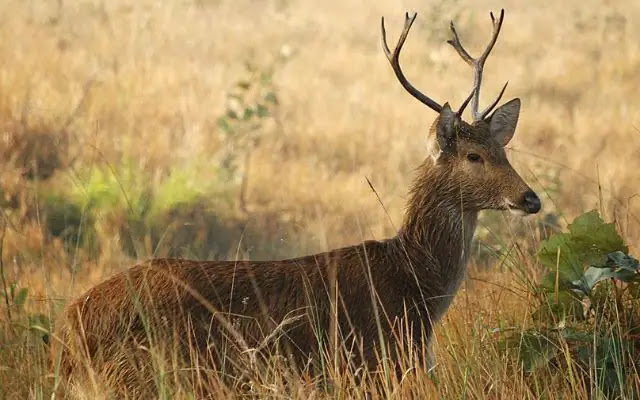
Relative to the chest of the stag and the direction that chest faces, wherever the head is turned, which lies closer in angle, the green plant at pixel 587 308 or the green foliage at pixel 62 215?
the green plant

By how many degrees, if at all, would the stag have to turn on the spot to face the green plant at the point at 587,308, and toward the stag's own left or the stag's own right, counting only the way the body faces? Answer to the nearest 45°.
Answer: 0° — it already faces it

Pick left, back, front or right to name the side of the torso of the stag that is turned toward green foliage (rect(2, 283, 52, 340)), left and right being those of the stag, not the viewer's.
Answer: back

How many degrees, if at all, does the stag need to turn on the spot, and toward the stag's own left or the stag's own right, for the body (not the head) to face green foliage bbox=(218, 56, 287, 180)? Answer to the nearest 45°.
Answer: approximately 90° to the stag's own left

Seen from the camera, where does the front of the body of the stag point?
to the viewer's right

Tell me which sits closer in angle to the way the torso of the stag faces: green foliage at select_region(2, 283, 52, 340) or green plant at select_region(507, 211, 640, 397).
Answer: the green plant

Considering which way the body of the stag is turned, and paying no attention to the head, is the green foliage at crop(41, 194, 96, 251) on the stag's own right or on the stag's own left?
on the stag's own left

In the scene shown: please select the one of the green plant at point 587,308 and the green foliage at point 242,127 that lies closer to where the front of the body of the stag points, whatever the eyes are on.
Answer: the green plant
